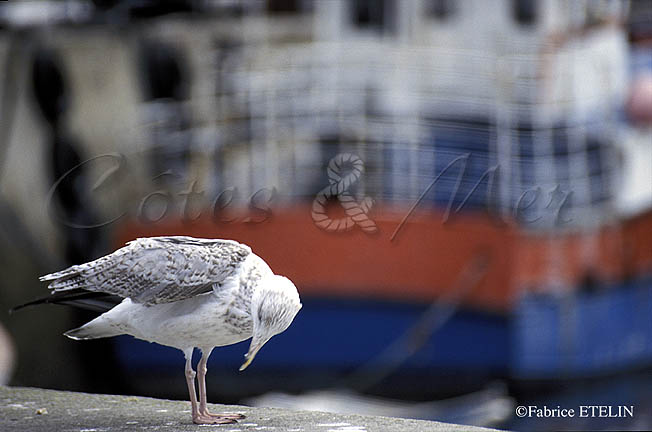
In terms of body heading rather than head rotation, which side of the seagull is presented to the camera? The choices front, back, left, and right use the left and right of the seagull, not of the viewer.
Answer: right
